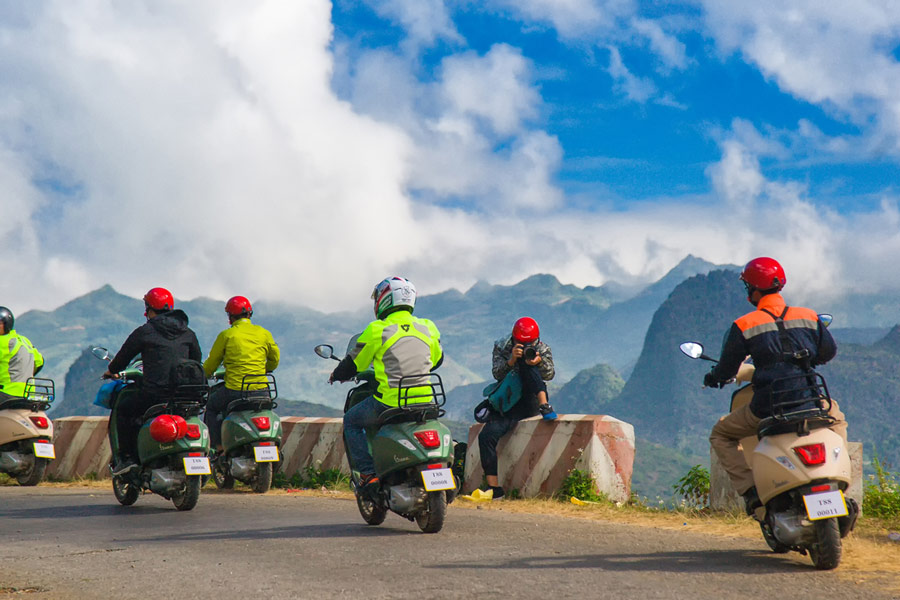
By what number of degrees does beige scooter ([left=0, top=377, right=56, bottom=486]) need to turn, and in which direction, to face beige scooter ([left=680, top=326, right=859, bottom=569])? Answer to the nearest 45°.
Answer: approximately 180°

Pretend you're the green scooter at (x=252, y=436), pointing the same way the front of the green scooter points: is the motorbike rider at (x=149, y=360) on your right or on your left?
on your left

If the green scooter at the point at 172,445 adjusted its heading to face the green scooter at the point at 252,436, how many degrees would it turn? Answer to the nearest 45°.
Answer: approximately 90° to its right

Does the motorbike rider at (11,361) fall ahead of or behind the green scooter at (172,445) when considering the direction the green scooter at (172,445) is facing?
ahead

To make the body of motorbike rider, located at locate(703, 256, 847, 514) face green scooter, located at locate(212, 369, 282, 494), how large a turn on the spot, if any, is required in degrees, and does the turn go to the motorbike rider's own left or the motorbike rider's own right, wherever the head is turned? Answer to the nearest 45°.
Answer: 0° — they already face it

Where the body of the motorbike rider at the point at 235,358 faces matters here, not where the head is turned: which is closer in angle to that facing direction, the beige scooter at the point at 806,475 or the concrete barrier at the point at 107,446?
the concrete barrier

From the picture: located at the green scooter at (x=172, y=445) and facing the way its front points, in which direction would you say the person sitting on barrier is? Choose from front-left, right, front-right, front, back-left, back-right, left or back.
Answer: back-right

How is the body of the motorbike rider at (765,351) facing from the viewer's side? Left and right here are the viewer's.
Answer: facing away from the viewer and to the left of the viewer

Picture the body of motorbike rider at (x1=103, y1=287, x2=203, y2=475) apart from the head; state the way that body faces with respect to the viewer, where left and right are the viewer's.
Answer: facing away from the viewer and to the left of the viewer

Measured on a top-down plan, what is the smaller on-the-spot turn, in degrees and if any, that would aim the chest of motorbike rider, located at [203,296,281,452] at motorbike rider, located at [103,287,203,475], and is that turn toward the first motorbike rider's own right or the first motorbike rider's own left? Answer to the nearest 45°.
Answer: approximately 90° to the first motorbike rider's own left

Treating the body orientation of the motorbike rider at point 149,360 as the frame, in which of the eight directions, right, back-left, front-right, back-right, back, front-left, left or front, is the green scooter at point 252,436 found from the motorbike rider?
right

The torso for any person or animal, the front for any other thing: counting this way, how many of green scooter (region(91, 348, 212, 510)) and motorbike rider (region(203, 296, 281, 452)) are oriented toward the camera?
0
